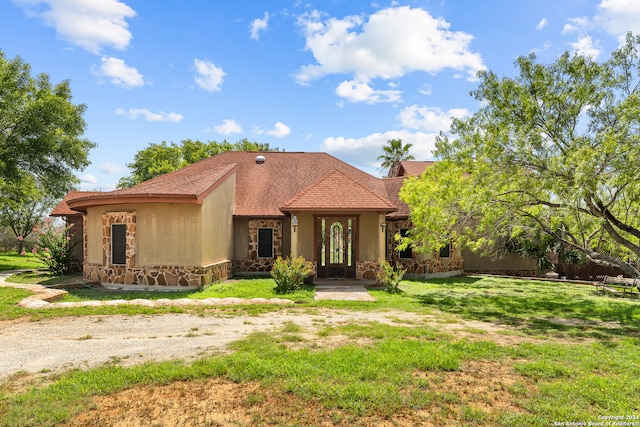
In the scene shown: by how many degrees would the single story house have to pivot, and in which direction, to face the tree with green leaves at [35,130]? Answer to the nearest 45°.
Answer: approximately 135° to its right

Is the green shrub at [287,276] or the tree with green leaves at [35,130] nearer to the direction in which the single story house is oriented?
the green shrub

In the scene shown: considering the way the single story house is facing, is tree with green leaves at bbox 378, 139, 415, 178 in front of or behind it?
behind

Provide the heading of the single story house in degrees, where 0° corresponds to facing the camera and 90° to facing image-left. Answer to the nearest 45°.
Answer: approximately 0°

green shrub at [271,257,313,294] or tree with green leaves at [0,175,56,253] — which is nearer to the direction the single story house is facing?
the green shrub

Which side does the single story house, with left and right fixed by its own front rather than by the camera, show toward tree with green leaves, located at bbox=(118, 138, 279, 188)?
back

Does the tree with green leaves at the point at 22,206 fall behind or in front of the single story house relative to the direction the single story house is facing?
behind
